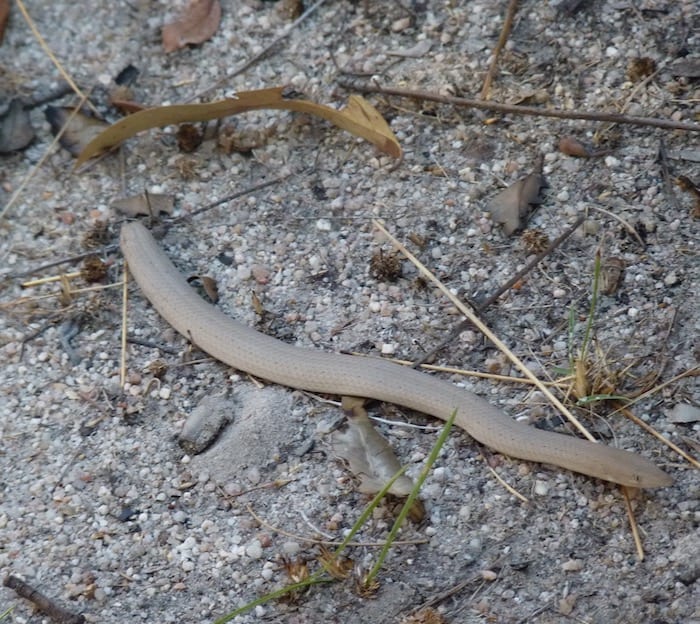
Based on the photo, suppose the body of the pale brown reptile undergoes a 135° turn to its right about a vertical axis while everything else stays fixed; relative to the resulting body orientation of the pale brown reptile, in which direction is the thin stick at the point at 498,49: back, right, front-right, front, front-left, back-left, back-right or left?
back-right

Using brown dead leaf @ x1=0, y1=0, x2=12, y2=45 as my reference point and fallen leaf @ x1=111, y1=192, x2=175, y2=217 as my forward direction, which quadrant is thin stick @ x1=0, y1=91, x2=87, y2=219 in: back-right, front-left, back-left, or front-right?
front-right

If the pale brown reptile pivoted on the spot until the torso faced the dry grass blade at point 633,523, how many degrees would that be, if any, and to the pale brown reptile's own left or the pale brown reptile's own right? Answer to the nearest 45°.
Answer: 0° — it already faces it

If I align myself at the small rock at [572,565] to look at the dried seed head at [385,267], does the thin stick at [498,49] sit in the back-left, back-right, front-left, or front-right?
front-right

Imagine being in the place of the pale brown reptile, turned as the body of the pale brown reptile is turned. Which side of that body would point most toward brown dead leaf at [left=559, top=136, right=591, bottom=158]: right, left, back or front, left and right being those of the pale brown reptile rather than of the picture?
left

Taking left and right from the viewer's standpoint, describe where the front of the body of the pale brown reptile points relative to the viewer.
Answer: facing the viewer and to the right of the viewer

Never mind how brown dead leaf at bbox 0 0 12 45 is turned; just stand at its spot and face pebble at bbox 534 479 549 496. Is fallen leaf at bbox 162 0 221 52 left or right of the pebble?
left
